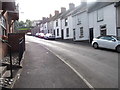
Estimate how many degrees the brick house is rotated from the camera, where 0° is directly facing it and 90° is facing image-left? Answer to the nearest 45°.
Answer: approximately 315°

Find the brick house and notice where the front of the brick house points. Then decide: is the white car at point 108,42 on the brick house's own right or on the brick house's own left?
on the brick house's own left

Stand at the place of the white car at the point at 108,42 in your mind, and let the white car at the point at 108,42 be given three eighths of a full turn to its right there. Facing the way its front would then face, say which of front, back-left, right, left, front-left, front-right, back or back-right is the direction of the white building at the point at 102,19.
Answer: right

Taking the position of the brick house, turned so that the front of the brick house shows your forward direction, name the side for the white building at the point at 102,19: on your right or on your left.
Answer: on your left
